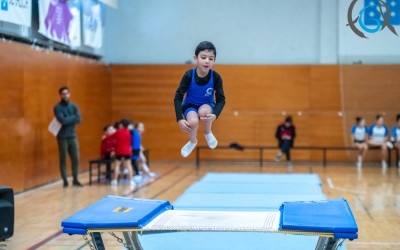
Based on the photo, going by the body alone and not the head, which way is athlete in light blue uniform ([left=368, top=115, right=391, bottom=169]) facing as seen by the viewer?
toward the camera

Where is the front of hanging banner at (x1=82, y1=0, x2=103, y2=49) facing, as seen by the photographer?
facing the viewer and to the right of the viewer

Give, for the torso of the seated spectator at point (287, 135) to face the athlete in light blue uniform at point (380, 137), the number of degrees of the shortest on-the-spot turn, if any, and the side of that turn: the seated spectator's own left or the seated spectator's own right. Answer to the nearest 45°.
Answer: approximately 90° to the seated spectator's own left

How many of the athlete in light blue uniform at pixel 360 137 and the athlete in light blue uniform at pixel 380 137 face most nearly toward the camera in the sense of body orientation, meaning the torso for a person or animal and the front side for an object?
2

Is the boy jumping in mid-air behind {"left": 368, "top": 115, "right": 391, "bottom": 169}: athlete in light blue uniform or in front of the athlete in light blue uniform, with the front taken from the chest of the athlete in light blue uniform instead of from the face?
in front

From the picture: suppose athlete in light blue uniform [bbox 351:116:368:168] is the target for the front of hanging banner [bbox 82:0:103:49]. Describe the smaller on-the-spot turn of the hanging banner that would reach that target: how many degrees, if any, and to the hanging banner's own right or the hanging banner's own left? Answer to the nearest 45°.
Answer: approximately 45° to the hanging banner's own left

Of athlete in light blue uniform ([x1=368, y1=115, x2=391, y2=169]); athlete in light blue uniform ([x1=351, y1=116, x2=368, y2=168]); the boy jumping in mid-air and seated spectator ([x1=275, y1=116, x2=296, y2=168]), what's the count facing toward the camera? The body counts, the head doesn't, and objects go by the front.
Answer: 4

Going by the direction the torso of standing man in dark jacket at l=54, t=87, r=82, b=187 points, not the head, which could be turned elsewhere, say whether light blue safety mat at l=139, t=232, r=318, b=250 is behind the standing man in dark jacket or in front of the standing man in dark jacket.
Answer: in front

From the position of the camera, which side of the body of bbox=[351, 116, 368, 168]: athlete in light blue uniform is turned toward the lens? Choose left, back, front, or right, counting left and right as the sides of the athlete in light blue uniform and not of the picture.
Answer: front

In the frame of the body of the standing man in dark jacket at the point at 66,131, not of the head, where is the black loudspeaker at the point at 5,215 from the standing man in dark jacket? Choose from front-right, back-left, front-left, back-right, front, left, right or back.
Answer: front-right

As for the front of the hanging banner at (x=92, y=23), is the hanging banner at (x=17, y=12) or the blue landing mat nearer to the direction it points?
the blue landing mat
